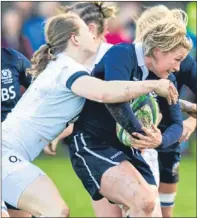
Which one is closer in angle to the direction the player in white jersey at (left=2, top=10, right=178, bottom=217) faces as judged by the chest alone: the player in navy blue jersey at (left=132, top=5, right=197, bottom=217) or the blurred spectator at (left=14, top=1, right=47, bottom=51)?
the player in navy blue jersey

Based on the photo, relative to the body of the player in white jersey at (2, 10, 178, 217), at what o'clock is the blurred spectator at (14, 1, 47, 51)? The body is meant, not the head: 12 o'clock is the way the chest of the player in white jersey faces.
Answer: The blurred spectator is roughly at 9 o'clock from the player in white jersey.

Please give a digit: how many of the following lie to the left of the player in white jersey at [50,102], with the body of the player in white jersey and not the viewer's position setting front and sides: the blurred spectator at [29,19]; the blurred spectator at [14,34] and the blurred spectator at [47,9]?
3

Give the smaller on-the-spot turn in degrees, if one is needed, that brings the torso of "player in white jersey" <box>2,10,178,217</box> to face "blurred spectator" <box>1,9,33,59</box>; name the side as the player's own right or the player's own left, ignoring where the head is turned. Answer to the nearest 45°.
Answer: approximately 90° to the player's own left

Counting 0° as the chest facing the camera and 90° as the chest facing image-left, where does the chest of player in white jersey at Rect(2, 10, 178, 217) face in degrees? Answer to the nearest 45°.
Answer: approximately 270°

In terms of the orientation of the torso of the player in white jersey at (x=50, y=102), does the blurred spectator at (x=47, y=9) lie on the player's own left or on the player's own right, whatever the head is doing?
on the player's own left
